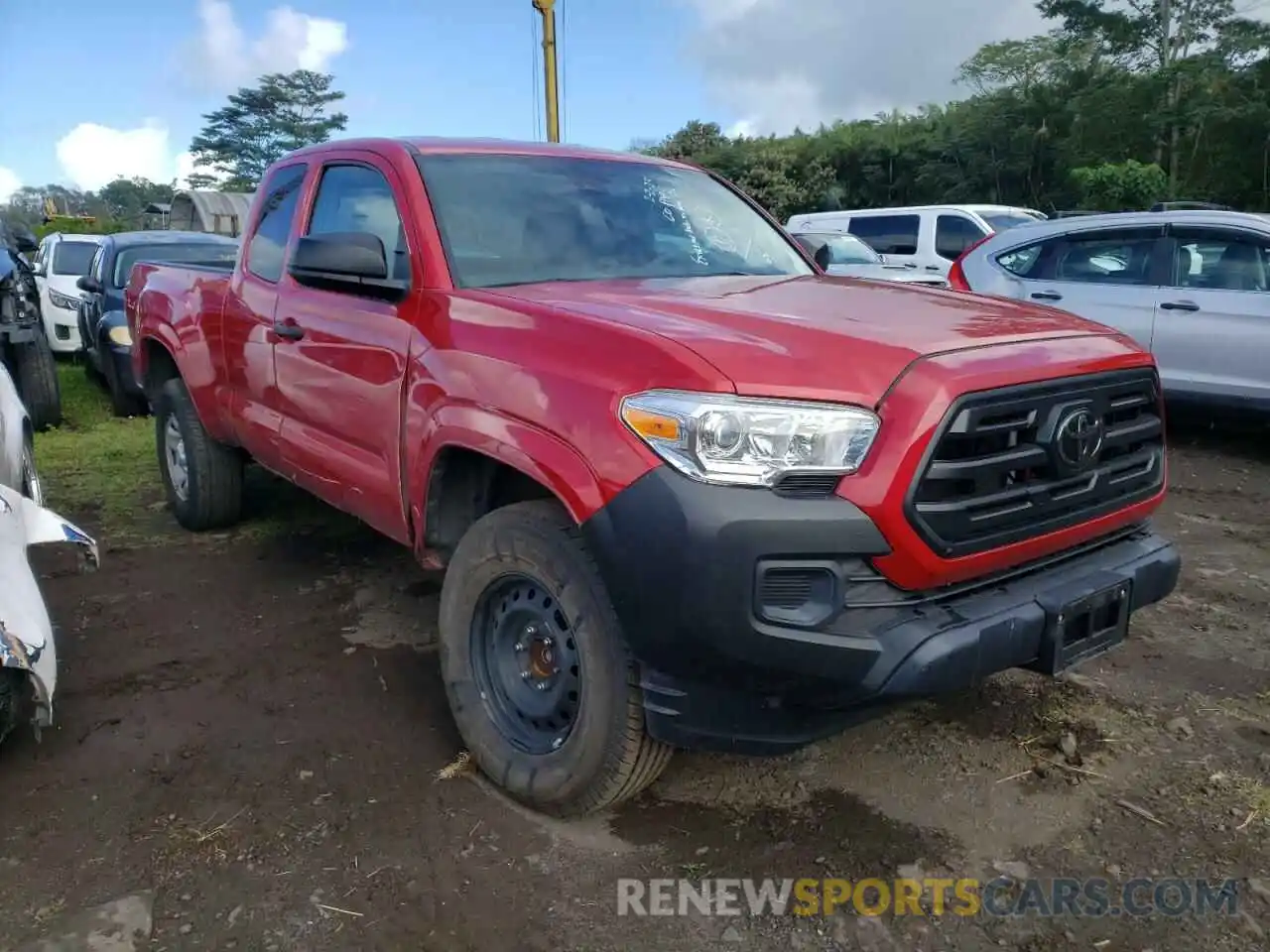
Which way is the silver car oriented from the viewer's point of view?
to the viewer's right

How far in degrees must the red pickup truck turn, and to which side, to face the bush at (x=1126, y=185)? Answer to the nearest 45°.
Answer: approximately 90° to its left

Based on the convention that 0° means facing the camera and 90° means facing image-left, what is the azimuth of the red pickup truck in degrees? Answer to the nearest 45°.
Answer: approximately 315°
